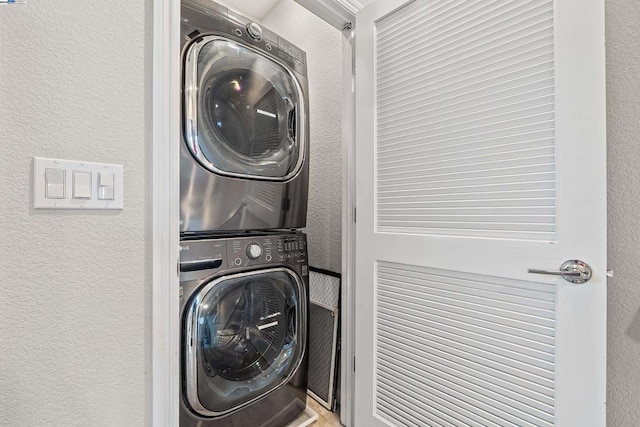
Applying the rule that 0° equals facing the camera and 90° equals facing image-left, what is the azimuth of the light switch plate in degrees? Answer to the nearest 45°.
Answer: approximately 315°

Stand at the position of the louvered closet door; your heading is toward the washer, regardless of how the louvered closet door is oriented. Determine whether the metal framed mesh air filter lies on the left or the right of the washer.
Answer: right

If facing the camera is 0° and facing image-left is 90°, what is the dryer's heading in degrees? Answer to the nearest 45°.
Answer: approximately 315°

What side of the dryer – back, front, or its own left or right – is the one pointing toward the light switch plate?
right
